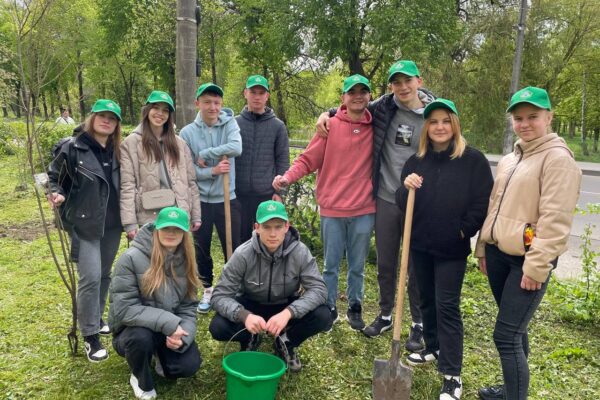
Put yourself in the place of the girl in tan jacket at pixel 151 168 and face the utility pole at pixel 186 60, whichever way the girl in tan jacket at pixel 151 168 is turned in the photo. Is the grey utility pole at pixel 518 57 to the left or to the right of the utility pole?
right

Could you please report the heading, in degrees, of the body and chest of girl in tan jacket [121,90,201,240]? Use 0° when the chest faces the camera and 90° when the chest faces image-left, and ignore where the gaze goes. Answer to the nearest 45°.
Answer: approximately 0°

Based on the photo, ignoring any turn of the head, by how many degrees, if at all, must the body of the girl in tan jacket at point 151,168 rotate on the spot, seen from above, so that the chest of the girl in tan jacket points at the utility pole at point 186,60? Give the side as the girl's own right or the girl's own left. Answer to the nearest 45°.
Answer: approximately 180°

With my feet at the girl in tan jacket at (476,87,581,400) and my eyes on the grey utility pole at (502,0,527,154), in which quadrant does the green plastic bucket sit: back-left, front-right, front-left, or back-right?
back-left

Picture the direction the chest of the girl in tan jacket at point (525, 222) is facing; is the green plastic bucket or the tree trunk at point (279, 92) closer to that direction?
the green plastic bucket

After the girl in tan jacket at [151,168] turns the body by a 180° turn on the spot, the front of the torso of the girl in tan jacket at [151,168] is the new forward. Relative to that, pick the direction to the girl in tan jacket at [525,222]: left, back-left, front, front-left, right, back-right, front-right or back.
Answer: back-right

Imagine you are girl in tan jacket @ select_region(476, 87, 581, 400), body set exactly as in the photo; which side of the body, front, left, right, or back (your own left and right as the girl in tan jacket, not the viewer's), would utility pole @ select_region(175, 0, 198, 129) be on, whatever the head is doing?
right

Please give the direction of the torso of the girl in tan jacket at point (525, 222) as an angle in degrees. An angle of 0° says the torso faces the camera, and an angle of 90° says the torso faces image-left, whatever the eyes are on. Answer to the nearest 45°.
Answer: approximately 45°

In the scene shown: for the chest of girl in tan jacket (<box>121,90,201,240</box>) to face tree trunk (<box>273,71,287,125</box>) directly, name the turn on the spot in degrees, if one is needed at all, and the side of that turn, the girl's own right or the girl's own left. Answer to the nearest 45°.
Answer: approximately 180°

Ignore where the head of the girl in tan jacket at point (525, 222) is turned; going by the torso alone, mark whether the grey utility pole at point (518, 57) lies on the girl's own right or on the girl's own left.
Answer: on the girl's own right

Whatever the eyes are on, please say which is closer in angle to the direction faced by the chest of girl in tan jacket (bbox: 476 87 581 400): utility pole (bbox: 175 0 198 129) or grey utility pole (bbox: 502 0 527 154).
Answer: the utility pole (bbox: 175 0 198 129)
